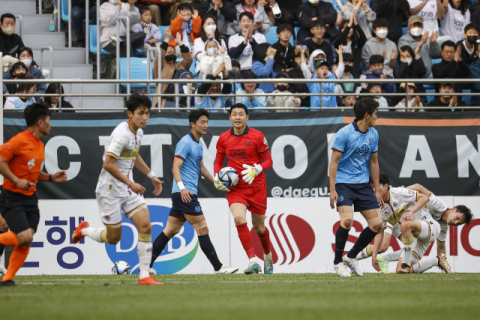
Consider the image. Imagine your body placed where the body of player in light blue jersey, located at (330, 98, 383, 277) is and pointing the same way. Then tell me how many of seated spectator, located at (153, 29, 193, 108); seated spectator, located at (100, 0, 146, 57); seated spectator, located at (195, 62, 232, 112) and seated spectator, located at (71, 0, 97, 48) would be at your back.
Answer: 4

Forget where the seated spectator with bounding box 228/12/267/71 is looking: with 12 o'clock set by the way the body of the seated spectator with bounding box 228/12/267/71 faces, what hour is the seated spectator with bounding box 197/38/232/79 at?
the seated spectator with bounding box 197/38/232/79 is roughly at 1 o'clock from the seated spectator with bounding box 228/12/267/71.

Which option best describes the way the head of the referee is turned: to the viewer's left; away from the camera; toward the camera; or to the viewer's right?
to the viewer's right

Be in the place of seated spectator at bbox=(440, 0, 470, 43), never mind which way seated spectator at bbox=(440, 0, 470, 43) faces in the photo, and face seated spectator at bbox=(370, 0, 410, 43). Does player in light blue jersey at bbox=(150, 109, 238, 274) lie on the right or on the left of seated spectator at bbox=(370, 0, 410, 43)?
left

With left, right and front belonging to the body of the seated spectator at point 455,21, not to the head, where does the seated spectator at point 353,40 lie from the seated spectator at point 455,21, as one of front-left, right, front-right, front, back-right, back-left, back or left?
front-right

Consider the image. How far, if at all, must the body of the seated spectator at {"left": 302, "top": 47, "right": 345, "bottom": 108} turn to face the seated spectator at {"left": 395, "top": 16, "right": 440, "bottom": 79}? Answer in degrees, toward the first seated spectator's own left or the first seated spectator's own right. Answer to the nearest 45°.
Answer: approximately 135° to the first seated spectator's own left

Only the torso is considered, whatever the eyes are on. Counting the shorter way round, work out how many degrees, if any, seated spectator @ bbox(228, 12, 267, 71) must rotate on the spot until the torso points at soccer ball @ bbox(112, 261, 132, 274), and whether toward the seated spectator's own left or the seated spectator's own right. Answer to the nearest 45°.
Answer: approximately 45° to the seated spectator's own right

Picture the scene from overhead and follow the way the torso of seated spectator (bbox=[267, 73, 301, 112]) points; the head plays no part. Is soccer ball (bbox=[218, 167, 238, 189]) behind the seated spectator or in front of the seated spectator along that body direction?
in front

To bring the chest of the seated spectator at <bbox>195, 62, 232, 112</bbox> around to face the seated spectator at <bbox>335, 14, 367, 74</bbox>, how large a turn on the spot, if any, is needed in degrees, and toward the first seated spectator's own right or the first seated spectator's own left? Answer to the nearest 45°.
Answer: approximately 135° to the first seated spectator's own left

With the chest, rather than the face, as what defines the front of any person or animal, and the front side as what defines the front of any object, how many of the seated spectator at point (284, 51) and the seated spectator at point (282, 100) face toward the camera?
2
